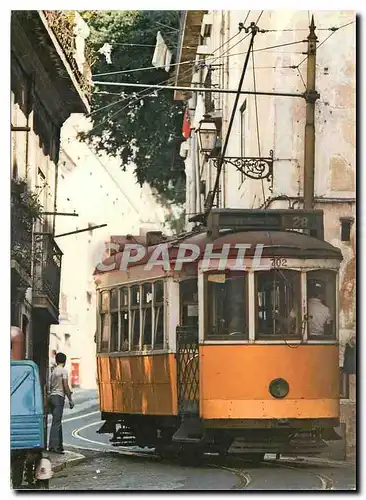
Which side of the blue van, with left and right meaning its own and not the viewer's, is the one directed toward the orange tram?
right

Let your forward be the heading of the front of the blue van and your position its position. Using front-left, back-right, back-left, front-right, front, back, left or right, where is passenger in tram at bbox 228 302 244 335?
right

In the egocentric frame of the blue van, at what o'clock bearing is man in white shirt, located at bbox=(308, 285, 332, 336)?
The man in white shirt is roughly at 3 o'clock from the blue van.

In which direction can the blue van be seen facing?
away from the camera
